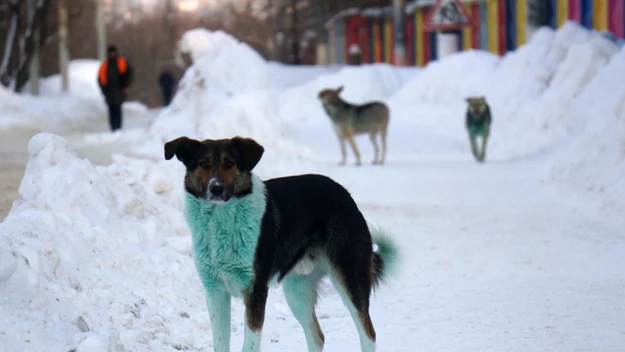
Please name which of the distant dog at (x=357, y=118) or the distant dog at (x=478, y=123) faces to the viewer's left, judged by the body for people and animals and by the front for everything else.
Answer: the distant dog at (x=357, y=118)

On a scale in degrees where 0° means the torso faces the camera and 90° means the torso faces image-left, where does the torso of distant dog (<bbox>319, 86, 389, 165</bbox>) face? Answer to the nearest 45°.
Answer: approximately 90°

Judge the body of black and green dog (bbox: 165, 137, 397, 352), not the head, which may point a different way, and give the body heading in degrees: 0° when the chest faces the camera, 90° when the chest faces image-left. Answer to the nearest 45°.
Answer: approximately 45°

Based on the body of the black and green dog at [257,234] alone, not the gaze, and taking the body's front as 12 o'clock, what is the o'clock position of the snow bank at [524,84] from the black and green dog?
The snow bank is roughly at 5 o'clock from the black and green dog.

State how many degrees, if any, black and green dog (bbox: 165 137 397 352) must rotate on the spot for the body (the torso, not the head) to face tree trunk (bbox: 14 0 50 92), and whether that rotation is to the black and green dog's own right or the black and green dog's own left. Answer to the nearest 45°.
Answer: approximately 135° to the black and green dog's own right

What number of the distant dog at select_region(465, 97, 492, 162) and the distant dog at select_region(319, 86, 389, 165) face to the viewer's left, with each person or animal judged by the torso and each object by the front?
1

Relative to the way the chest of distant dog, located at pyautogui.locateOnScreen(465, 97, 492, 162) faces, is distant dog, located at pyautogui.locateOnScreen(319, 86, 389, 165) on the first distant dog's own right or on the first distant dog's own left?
on the first distant dog's own right

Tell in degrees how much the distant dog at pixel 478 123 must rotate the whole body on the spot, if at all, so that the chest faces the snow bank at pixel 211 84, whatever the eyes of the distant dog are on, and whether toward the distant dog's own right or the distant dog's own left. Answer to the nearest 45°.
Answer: approximately 135° to the distant dog's own right
